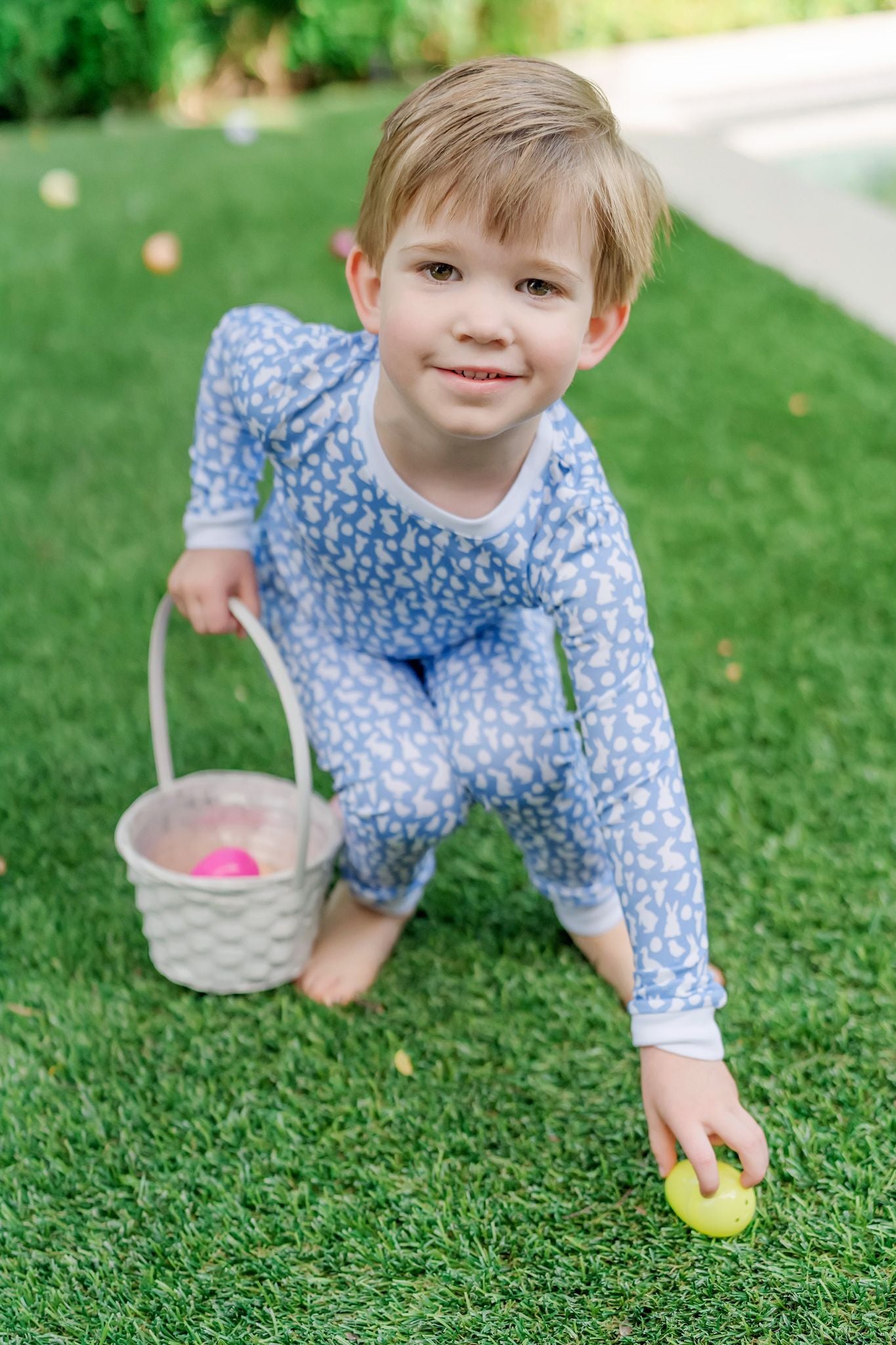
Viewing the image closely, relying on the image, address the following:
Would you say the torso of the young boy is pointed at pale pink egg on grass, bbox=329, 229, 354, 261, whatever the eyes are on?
no

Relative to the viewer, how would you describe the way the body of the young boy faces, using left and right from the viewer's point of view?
facing the viewer

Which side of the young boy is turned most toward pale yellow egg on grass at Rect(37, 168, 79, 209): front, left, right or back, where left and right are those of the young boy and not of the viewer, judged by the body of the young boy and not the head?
back

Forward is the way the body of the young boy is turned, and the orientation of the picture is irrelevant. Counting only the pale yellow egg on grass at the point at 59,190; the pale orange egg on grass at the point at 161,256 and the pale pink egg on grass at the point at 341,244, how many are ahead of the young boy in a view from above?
0

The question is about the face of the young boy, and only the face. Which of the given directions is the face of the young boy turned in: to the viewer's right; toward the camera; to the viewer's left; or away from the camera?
toward the camera

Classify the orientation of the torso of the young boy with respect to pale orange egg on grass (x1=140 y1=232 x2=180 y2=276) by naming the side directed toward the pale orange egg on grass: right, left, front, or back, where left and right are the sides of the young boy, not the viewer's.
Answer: back
